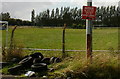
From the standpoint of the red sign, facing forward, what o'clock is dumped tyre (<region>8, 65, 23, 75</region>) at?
The dumped tyre is roughly at 3 o'clock from the red sign.

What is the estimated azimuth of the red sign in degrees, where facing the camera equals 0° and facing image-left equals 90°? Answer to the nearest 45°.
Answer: approximately 0°
